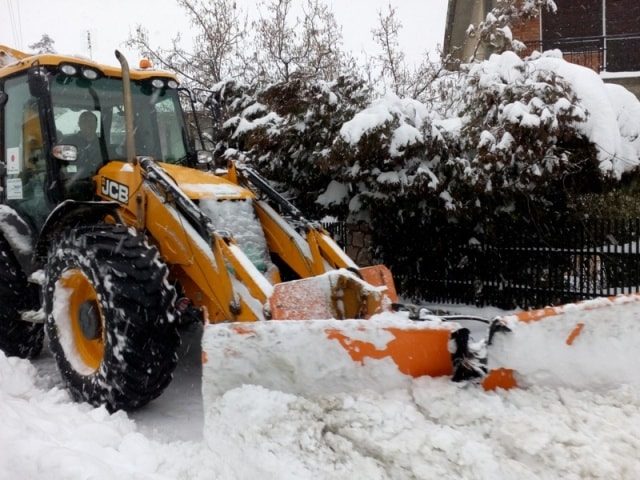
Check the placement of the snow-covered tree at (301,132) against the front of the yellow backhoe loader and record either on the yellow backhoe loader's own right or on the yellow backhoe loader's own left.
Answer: on the yellow backhoe loader's own left

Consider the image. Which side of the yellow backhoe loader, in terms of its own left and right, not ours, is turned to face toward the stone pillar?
left

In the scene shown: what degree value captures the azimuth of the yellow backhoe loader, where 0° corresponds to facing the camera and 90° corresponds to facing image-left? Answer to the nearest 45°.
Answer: approximately 315°

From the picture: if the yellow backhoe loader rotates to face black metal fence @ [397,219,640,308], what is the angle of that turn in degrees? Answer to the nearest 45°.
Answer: approximately 90° to its left

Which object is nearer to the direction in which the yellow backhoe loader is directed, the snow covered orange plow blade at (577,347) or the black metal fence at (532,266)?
the snow covered orange plow blade

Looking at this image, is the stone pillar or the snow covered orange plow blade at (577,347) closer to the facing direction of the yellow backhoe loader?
the snow covered orange plow blade
